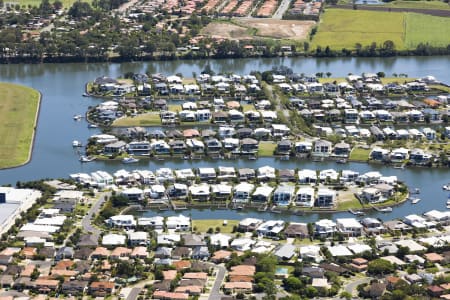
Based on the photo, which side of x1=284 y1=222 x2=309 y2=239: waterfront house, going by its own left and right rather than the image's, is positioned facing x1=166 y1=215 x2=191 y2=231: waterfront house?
right
